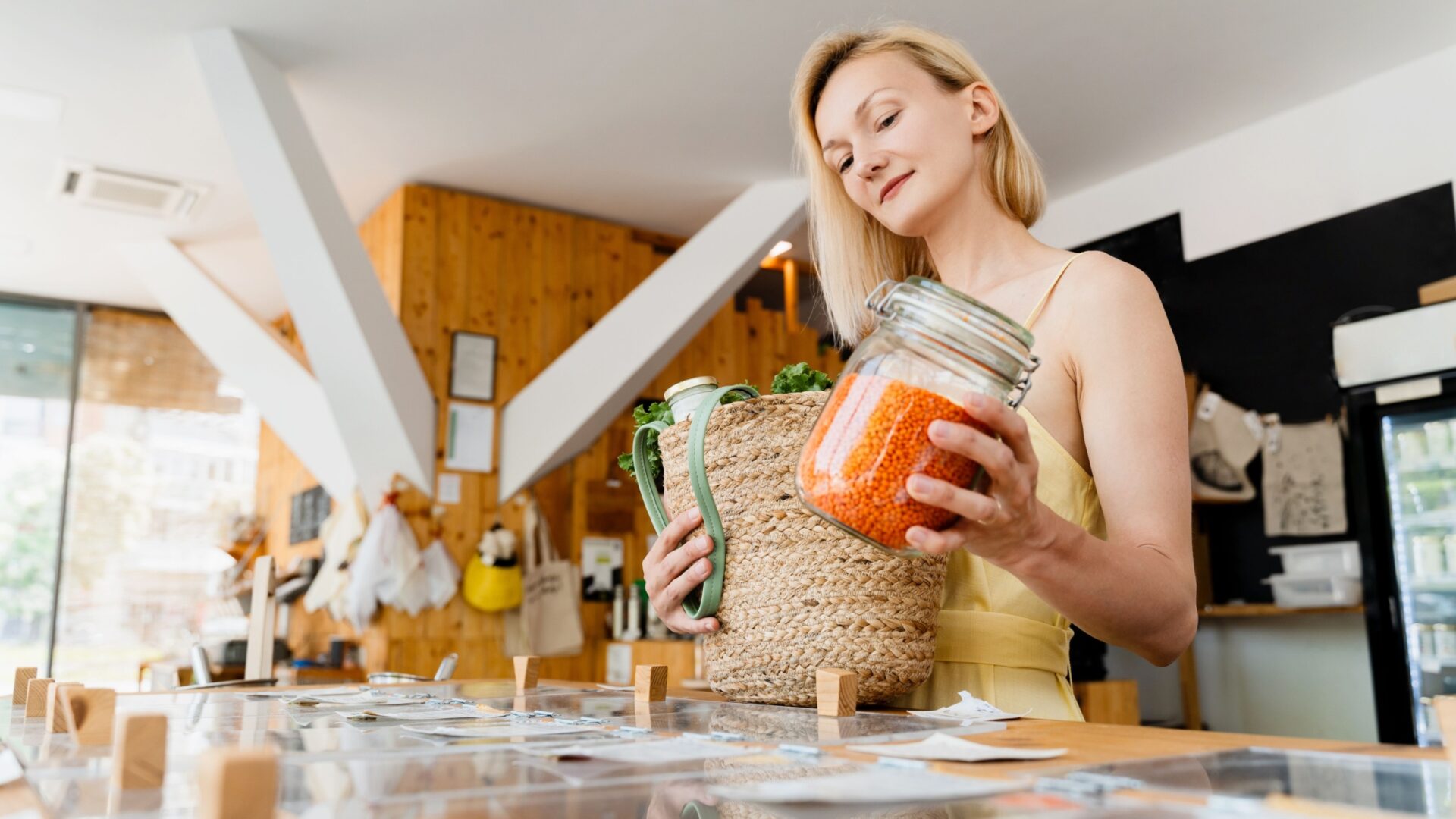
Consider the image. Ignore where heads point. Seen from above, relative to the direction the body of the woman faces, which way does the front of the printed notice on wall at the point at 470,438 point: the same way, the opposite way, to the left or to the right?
to the left

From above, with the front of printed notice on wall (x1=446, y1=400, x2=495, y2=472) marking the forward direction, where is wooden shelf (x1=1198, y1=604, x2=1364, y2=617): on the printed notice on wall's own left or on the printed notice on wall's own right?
on the printed notice on wall's own left

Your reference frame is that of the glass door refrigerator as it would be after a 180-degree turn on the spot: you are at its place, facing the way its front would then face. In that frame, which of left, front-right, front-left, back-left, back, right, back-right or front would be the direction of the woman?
back-right

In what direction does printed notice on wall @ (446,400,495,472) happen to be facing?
toward the camera

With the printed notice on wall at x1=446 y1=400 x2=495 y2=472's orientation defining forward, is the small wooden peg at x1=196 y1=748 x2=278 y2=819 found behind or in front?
in front

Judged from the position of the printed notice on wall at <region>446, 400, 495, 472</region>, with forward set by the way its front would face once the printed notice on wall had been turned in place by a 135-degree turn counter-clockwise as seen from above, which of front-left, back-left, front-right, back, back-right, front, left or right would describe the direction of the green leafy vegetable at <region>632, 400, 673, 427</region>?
back-right

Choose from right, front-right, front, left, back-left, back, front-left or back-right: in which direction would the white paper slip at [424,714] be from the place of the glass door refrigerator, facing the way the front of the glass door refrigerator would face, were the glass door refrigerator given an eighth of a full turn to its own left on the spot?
front

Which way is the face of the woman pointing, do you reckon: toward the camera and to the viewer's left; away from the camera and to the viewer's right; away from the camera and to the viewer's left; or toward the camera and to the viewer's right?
toward the camera and to the viewer's left

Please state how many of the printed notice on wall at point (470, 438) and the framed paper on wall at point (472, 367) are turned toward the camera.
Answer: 2

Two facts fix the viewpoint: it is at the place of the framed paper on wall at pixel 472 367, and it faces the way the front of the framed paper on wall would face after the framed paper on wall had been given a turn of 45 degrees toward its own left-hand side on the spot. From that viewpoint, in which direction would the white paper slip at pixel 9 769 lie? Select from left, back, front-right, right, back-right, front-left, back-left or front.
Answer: front-right

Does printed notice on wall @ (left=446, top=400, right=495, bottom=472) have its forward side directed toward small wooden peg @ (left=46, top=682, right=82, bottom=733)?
yes

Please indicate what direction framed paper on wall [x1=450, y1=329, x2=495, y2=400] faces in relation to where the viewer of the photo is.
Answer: facing the viewer

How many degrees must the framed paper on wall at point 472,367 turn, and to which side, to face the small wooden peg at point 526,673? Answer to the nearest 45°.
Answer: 0° — it already faces it

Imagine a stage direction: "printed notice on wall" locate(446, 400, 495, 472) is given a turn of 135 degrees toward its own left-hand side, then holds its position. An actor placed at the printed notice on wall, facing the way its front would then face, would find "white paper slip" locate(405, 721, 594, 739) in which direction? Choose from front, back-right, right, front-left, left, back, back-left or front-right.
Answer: back-right
